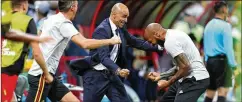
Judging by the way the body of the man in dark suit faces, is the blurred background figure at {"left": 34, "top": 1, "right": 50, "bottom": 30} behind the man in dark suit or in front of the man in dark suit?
behind
